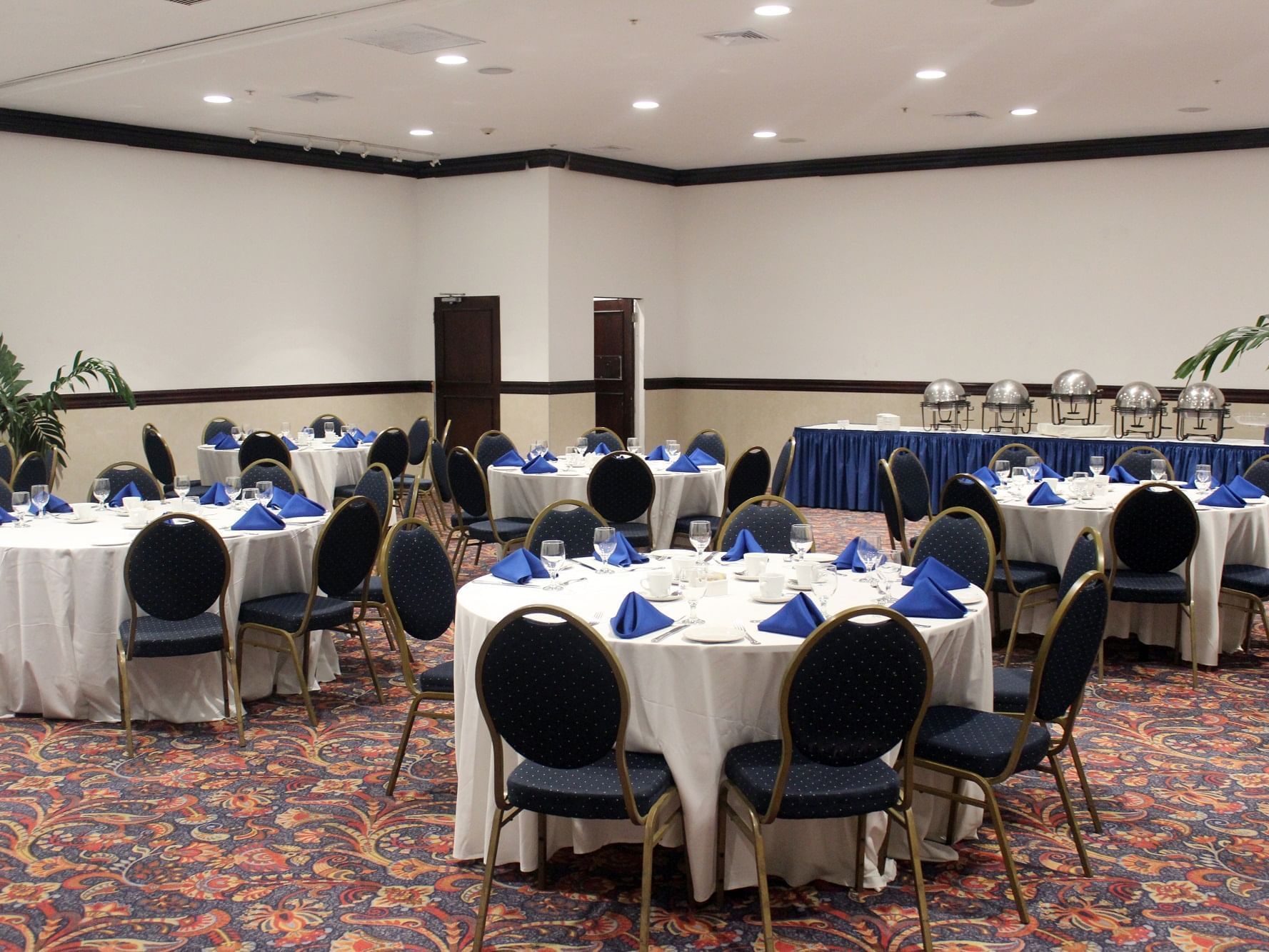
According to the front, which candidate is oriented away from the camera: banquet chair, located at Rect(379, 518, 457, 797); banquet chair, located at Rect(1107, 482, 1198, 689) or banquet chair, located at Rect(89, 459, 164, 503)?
banquet chair, located at Rect(1107, 482, 1198, 689)

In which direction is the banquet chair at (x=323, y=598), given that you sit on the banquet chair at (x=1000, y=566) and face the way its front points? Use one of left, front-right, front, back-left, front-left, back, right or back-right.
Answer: back

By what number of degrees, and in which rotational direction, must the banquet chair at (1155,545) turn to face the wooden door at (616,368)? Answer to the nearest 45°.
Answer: approximately 45° to its left

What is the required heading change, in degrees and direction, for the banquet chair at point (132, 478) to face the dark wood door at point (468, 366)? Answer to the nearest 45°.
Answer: approximately 135° to its left

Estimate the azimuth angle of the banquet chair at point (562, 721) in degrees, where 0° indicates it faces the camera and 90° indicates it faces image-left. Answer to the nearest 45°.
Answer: approximately 225°

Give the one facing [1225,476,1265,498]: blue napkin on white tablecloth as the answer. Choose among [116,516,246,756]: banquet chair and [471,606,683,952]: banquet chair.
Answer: [471,606,683,952]: banquet chair

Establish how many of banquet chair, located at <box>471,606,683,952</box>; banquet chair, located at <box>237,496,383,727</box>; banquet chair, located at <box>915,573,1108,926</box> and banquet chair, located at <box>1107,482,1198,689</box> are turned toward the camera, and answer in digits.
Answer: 0

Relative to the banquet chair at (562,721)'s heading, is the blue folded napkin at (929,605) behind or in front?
in front

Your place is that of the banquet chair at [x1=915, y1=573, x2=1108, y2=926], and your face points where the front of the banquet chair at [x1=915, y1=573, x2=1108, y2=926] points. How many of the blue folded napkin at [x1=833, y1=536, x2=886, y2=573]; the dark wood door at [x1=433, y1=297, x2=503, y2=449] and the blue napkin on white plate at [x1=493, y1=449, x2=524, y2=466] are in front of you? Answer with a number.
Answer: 3

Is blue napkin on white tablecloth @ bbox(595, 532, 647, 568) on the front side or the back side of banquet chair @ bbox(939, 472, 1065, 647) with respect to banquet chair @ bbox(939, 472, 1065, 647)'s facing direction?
on the back side

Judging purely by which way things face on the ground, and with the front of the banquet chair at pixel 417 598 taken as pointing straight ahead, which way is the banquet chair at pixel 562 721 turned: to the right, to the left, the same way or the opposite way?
to the left

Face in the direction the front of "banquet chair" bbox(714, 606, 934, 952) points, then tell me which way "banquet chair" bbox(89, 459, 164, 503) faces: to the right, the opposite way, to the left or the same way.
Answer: the opposite way

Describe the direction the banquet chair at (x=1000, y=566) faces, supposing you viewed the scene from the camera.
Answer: facing away from the viewer and to the right of the viewer

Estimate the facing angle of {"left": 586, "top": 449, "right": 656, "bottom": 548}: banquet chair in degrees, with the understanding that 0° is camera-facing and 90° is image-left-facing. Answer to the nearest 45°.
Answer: approximately 180°

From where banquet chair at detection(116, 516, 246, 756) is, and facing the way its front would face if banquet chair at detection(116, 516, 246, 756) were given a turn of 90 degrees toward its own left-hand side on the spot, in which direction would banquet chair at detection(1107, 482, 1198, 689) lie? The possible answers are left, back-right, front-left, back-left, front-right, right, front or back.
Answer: back

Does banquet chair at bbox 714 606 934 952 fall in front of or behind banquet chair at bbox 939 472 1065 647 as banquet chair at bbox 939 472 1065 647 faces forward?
behind

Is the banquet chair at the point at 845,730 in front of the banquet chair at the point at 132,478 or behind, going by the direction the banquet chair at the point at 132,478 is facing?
in front

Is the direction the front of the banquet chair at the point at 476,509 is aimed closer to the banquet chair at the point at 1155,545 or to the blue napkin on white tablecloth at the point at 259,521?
the banquet chair

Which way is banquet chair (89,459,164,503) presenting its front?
toward the camera

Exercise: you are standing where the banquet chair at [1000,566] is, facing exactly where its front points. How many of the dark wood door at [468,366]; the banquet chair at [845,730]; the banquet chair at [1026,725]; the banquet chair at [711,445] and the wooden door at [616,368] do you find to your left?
3

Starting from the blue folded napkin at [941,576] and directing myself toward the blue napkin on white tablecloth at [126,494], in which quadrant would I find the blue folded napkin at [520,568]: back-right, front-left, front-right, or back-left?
front-left
